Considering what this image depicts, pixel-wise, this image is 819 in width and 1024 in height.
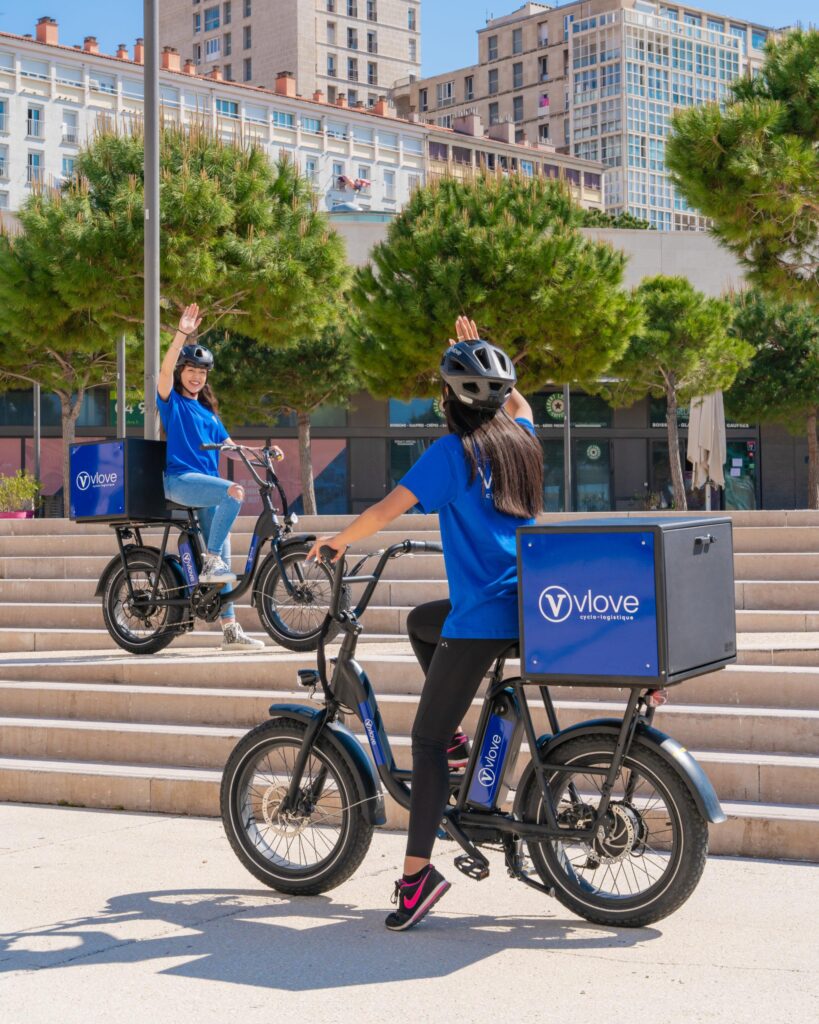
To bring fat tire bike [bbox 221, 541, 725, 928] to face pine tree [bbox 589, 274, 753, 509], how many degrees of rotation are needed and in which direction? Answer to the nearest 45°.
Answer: approximately 45° to its right

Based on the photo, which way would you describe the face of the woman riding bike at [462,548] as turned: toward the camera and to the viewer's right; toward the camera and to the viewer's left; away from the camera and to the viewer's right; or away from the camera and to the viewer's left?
away from the camera and to the viewer's left

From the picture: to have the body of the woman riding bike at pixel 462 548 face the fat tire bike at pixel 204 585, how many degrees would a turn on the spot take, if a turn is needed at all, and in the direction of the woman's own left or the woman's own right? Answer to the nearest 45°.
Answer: approximately 45° to the woman's own right

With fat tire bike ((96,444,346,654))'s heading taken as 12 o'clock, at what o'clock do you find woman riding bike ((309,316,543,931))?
The woman riding bike is roughly at 1 o'clock from the fat tire bike.

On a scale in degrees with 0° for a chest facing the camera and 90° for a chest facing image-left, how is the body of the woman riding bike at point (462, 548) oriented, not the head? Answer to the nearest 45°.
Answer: approximately 135°

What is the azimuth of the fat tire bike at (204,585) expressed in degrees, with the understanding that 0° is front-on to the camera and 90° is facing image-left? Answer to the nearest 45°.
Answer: approximately 315°

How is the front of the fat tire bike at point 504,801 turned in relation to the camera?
facing away from the viewer and to the left of the viewer

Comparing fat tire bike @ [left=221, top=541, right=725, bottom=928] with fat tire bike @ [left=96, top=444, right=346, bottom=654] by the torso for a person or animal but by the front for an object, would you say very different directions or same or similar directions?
very different directions

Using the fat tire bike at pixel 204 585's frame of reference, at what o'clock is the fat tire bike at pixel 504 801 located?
the fat tire bike at pixel 504 801 is roughly at 1 o'clock from the fat tire bike at pixel 204 585.

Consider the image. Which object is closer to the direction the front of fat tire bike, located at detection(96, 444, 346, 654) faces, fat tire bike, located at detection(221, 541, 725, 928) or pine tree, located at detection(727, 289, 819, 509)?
the fat tire bike

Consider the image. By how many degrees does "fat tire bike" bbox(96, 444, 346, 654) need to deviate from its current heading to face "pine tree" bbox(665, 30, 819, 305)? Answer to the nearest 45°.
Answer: approximately 90° to its left

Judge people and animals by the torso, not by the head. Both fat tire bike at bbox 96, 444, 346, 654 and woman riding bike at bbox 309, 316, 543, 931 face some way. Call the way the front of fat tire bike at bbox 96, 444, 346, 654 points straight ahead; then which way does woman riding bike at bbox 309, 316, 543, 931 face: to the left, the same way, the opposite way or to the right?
the opposite way

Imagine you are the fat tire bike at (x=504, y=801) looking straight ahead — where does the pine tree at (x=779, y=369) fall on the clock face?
The pine tree is roughly at 2 o'clock from the fat tire bike.
